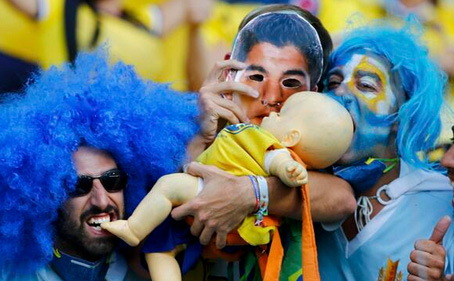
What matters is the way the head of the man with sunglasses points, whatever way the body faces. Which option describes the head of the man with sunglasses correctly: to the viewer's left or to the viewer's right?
to the viewer's right

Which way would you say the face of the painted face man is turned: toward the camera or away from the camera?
toward the camera

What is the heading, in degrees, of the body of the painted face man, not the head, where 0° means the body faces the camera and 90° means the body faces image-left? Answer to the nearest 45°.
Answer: approximately 45°

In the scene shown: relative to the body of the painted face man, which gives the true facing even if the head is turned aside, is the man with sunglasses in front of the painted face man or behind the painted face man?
in front
